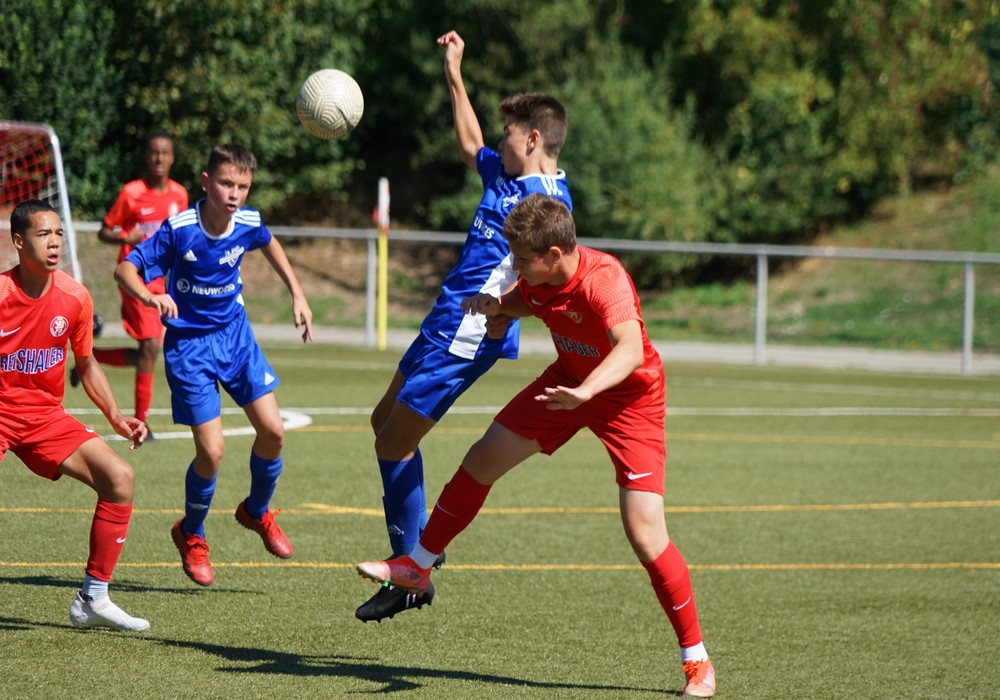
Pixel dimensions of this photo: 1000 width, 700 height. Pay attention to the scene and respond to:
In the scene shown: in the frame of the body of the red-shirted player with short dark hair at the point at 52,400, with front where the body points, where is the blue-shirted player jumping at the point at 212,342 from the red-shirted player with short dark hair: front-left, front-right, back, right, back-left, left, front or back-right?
left

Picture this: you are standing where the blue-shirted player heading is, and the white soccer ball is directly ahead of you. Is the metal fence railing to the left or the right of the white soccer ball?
right

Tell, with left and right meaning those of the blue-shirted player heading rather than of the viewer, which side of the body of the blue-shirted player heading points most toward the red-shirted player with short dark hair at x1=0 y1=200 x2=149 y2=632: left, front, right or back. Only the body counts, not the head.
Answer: front

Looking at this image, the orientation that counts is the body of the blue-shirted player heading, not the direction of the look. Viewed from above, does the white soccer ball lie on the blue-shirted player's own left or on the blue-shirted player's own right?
on the blue-shirted player's own right

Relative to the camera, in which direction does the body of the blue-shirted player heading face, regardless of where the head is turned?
to the viewer's left

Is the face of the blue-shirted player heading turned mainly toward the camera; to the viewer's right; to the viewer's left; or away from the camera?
to the viewer's left

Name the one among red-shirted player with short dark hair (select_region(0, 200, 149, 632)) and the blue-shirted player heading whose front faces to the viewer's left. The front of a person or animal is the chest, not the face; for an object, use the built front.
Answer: the blue-shirted player heading

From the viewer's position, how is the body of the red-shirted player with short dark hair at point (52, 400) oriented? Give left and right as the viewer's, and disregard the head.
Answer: facing the viewer and to the right of the viewer

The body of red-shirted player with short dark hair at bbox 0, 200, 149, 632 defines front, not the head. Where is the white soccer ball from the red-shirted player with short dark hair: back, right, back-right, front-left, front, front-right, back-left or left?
left

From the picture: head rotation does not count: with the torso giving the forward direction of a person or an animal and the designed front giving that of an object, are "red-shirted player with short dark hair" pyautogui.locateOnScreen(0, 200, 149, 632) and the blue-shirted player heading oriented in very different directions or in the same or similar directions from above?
very different directions

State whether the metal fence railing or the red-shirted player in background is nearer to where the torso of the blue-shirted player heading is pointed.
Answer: the red-shirted player in background
